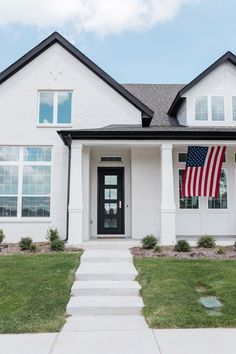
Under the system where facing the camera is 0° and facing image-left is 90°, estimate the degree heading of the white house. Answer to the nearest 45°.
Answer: approximately 0°

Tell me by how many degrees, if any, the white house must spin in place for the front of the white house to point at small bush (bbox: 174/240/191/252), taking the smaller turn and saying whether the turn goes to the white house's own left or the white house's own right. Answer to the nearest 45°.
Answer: approximately 45° to the white house's own left

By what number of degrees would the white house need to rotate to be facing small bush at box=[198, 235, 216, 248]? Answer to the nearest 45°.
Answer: approximately 45° to its left
